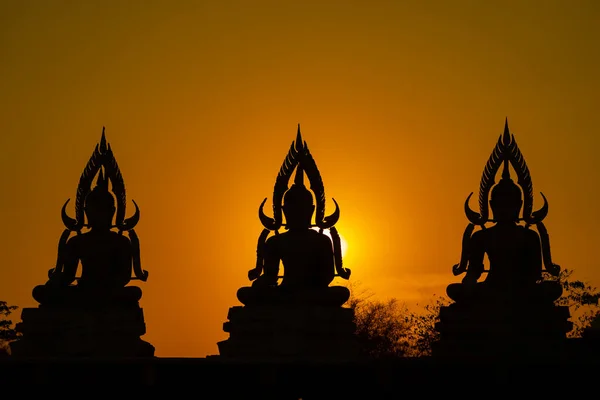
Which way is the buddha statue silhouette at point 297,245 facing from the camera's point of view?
toward the camera

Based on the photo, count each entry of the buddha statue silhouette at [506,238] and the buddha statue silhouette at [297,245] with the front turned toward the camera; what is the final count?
2

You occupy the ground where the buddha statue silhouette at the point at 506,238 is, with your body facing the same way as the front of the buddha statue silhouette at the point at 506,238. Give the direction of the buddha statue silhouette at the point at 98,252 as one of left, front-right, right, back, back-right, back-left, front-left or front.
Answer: right

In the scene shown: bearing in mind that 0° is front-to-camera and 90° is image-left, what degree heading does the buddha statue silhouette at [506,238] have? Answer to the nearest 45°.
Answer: approximately 0°

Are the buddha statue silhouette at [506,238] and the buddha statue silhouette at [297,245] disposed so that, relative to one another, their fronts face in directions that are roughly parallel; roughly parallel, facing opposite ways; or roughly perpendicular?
roughly parallel

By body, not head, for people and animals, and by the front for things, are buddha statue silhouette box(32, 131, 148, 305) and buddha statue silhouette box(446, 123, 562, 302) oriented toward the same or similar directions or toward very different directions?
same or similar directions

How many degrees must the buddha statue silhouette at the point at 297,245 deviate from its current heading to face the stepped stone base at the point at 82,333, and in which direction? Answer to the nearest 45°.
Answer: approximately 90° to its right

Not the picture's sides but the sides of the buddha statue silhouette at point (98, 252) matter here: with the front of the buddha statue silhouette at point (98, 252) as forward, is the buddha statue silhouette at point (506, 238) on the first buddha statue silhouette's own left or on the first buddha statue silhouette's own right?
on the first buddha statue silhouette's own left

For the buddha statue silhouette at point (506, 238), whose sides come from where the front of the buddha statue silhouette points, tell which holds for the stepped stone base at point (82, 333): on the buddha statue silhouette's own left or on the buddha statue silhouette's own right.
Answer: on the buddha statue silhouette's own right

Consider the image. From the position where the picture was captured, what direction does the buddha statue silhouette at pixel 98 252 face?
facing the viewer and to the left of the viewer

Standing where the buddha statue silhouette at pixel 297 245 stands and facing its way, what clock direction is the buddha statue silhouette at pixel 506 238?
the buddha statue silhouette at pixel 506 238 is roughly at 9 o'clock from the buddha statue silhouette at pixel 297 245.
